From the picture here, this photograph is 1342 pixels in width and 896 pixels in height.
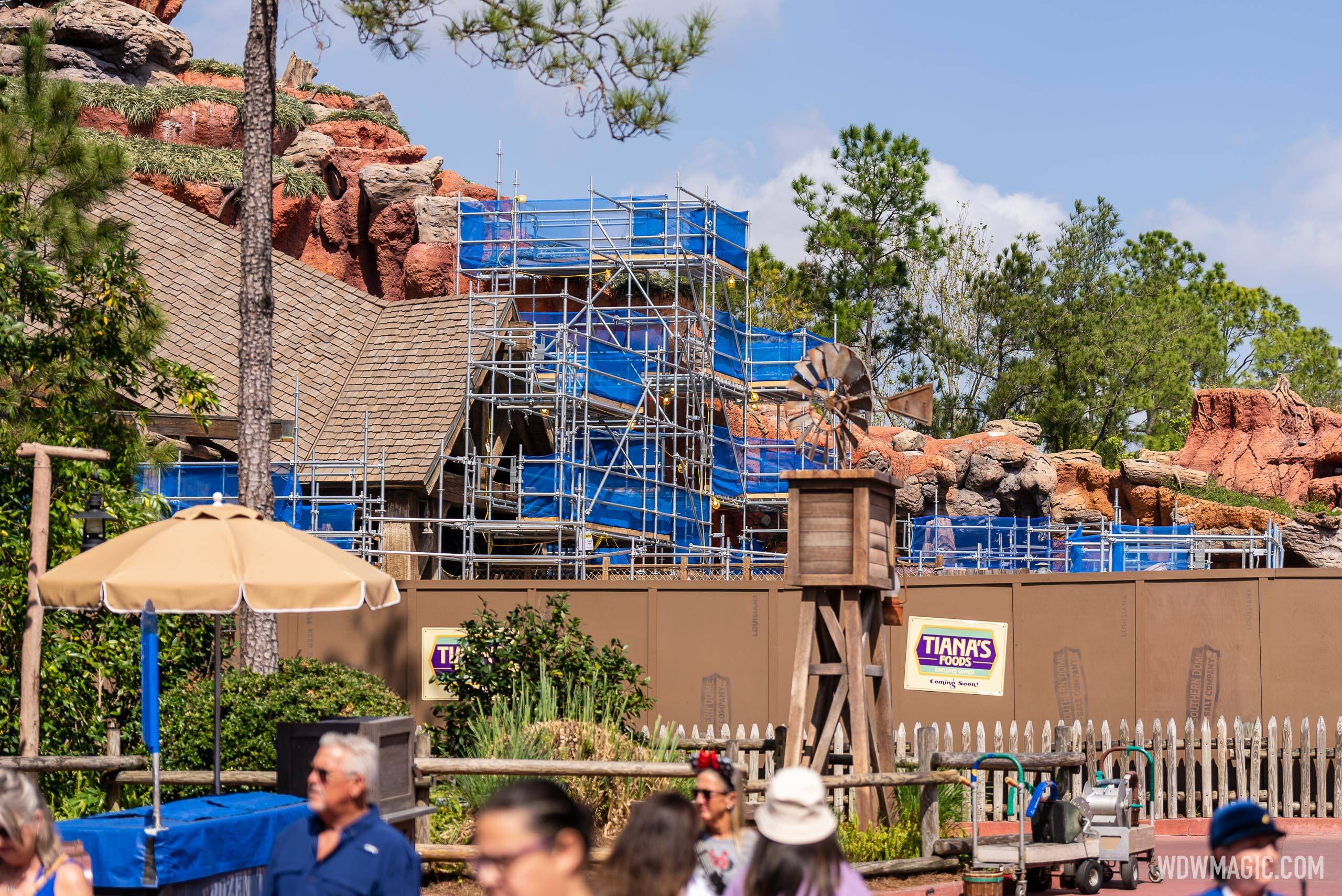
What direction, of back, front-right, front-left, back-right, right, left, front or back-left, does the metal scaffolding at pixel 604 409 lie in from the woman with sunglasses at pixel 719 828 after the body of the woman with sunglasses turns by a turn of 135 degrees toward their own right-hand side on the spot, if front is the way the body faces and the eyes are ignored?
front

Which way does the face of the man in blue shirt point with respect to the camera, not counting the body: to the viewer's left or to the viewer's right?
to the viewer's left

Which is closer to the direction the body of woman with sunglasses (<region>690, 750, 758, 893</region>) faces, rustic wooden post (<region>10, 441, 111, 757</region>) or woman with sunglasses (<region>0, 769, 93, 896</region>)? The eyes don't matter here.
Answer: the woman with sunglasses

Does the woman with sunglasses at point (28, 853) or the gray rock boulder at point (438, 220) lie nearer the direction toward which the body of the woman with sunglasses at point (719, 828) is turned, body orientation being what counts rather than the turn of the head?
the woman with sunglasses

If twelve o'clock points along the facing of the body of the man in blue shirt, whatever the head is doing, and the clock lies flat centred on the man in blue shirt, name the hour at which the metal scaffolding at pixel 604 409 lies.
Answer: The metal scaffolding is roughly at 5 o'clock from the man in blue shirt.

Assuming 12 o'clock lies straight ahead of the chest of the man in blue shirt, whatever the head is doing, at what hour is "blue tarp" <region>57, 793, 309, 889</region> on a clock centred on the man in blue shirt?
The blue tarp is roughly at 4 o'clock from the man in blue shirt.
